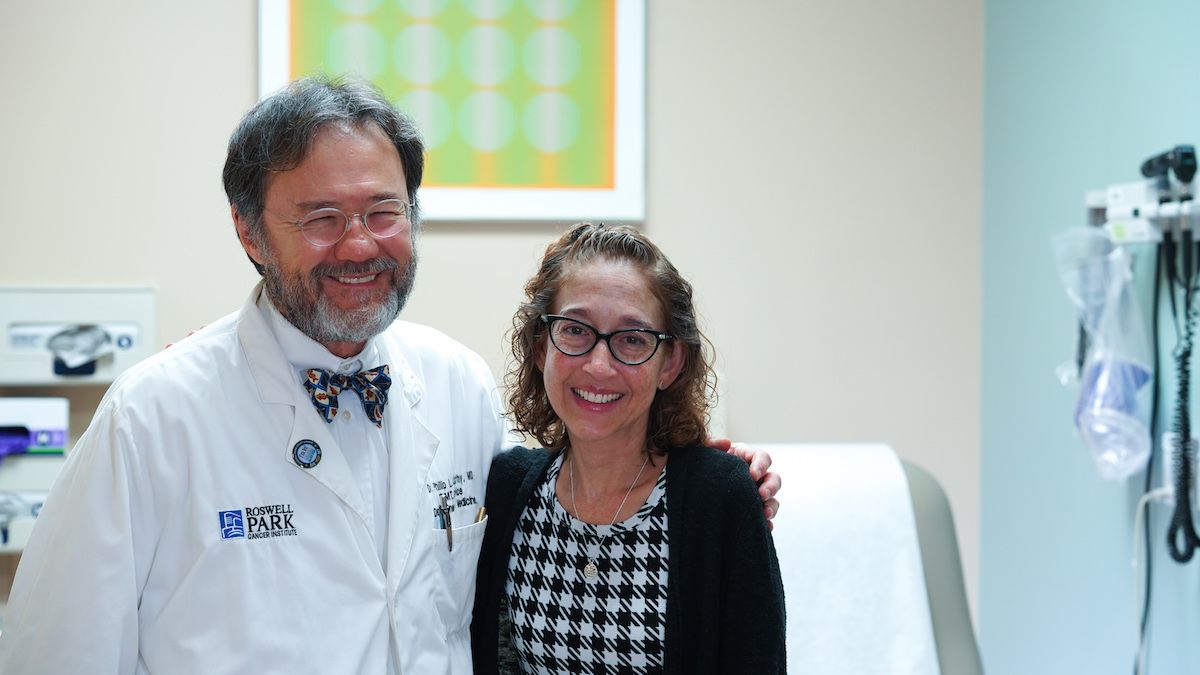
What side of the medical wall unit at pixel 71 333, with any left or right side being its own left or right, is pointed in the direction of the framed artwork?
left

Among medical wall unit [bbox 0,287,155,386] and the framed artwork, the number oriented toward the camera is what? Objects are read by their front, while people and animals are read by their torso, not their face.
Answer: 2

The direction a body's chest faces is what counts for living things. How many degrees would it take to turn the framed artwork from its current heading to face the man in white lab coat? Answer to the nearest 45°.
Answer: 0° — it already faces them

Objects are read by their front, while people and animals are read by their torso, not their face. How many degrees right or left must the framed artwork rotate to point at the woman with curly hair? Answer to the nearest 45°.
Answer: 0° — it already faces them

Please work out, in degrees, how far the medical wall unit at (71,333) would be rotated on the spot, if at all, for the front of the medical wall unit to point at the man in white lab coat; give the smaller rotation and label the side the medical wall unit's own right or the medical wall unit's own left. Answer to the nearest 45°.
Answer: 0° — it already faces them

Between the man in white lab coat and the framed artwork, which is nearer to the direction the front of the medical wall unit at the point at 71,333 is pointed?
the man in white lab coat

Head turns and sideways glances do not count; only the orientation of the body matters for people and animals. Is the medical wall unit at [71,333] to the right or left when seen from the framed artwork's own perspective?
on its right

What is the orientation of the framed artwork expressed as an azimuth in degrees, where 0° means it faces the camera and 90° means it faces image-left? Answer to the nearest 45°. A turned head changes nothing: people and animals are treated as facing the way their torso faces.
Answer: approximately 0°
